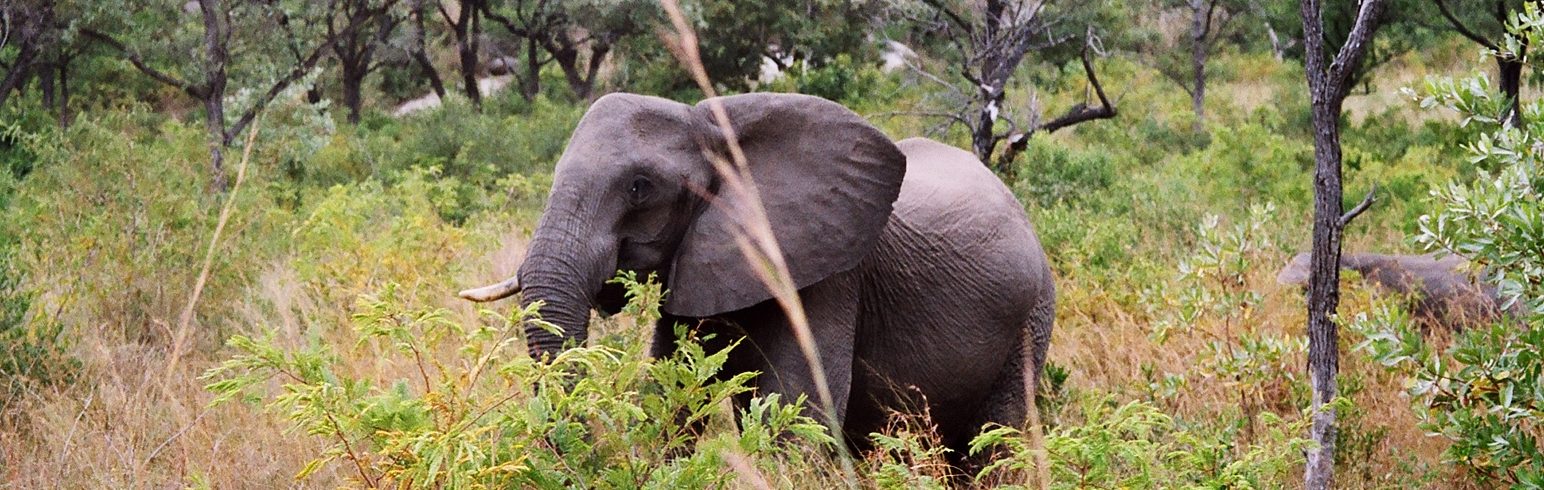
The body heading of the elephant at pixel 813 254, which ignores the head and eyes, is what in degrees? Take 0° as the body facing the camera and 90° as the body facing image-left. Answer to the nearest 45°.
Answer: approximately 45°

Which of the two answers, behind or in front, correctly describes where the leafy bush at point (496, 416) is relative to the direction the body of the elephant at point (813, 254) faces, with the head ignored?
in front

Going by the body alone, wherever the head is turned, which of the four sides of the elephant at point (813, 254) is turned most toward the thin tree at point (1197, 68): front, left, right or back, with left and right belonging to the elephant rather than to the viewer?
back

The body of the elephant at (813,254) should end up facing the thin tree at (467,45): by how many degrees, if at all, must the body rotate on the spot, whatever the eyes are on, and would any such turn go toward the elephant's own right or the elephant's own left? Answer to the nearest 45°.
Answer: approximately 135° to the elephant's own right

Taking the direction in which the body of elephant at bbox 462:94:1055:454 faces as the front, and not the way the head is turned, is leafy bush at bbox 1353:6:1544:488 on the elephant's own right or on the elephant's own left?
on the elephant's own left

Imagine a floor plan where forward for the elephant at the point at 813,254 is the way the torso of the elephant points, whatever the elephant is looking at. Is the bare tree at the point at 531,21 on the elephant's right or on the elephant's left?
on the elephant's right

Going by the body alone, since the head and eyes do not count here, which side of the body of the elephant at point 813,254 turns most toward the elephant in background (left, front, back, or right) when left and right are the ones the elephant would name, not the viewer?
back

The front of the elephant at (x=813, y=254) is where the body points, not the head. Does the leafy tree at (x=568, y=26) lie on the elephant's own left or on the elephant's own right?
on the elephant's own right

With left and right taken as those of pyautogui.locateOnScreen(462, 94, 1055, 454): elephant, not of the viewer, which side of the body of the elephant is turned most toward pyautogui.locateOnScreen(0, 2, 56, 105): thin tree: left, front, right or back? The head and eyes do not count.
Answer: right

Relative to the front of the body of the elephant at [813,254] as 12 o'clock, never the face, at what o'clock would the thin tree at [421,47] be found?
The thin tree is roughly at 4 o'clock from the elephant.
